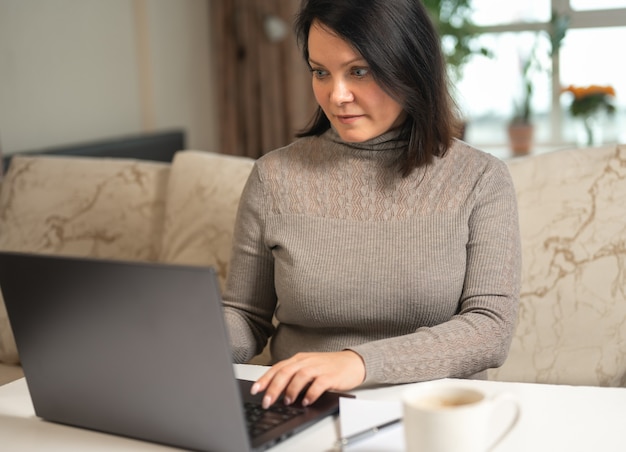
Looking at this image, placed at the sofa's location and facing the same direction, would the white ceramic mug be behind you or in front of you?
in front

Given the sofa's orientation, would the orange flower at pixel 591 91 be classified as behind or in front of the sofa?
behind

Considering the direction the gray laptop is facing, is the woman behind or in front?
in front

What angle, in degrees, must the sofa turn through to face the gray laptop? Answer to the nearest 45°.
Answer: approximately 45° to its right

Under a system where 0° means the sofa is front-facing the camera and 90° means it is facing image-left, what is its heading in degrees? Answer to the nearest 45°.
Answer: approximately 0°

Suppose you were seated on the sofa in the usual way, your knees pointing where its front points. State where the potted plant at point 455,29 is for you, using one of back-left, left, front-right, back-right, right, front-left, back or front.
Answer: back

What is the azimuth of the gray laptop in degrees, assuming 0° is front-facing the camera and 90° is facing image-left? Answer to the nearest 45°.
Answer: approximately 225°

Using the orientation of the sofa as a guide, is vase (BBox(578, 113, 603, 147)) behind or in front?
behind

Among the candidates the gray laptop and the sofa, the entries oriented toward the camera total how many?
1

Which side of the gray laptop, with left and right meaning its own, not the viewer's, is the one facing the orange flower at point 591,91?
front

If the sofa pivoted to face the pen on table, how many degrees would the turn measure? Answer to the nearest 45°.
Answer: approximately 45° to its right

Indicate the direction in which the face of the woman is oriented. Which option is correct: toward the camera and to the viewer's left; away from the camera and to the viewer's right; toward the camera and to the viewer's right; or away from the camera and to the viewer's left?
toward the camera and to the viewer's left

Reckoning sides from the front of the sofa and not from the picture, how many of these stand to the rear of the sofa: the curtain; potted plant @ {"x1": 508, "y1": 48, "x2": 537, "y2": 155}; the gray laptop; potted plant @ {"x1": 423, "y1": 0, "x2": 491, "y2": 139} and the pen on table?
3
